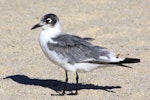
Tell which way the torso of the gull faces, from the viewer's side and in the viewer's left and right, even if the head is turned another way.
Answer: facing to the left of the viewer
